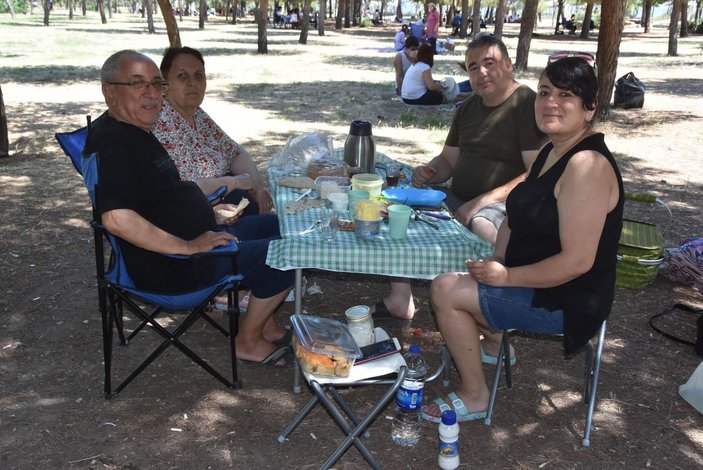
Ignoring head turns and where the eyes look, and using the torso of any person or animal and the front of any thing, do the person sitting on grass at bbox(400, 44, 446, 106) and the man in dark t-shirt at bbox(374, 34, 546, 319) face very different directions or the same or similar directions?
very different directions

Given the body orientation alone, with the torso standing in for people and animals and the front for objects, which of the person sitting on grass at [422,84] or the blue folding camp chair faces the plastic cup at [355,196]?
the blue folding camp chair

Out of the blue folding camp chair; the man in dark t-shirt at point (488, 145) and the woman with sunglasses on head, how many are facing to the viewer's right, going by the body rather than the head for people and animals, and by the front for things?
1

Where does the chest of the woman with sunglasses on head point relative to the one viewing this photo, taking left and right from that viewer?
facing the viewer and to the left of the viewer

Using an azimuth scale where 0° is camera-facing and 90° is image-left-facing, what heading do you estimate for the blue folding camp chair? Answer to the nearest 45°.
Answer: approximately 270°

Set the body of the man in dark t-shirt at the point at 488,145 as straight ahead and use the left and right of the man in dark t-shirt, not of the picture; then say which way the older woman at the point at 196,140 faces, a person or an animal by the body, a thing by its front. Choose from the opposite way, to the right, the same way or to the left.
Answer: to the left

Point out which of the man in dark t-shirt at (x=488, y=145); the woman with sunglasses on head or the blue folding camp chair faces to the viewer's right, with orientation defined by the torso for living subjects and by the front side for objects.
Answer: the blue folding camp chair

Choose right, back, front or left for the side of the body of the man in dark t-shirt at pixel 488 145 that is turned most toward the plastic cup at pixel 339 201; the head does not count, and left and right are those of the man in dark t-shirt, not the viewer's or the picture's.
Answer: front

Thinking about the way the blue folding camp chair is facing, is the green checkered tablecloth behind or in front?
in front

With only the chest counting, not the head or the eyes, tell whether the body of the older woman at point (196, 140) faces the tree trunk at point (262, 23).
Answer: no

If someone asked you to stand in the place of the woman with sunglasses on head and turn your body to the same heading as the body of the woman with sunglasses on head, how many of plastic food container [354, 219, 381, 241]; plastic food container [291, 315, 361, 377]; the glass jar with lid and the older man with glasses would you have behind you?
0

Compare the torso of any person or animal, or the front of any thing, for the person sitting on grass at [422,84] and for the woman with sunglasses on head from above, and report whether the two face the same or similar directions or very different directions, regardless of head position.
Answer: very different directions

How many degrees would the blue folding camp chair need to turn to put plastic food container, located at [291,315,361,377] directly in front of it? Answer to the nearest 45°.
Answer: approximately 45° to its right

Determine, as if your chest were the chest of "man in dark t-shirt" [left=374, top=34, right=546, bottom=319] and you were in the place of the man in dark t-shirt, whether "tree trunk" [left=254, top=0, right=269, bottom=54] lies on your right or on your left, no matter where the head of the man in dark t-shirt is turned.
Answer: on your right

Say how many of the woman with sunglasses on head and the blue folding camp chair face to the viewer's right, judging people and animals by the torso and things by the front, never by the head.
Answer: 1
